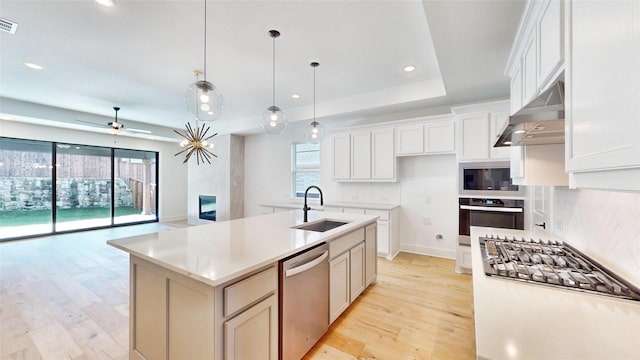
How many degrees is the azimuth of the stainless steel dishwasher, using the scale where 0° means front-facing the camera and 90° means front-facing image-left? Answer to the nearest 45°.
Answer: approximately 315°

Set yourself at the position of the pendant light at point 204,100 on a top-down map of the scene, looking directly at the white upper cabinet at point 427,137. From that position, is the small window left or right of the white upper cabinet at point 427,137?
left

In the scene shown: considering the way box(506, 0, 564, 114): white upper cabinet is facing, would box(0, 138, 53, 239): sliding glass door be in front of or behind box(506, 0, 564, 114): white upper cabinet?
in front

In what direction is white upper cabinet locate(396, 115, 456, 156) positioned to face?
toward the camera

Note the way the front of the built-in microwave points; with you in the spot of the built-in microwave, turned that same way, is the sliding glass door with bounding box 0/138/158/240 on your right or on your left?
on your right

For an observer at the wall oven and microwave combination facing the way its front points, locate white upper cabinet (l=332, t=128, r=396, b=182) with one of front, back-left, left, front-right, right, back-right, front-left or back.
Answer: right

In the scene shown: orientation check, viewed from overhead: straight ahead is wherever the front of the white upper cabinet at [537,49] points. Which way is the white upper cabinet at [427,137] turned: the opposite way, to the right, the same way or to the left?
to the left

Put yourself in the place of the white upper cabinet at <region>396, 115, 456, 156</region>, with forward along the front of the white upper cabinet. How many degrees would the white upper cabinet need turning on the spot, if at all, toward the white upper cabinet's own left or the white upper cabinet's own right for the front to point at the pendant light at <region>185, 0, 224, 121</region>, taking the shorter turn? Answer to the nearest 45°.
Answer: approximately 45° to the white upper cabinet's own right

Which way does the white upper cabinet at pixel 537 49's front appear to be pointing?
to the viewer's left

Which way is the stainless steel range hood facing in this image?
to the viewer's left
